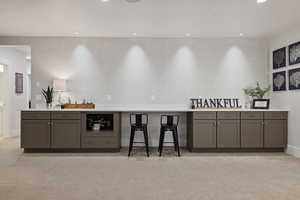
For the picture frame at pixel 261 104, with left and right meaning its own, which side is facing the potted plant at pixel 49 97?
right

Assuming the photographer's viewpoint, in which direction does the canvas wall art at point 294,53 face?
facing the viewer and to the left of the viewer

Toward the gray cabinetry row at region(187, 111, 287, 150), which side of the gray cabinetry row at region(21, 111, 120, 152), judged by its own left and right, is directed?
left

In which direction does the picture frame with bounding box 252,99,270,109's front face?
toward the camera

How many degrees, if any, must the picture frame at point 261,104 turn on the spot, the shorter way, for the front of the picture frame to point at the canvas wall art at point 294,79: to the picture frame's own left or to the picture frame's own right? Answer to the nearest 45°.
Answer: approximately 45° to the picture frame's own left

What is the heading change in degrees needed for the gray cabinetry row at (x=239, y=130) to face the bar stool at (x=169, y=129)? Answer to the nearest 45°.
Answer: approximately 45° to its right

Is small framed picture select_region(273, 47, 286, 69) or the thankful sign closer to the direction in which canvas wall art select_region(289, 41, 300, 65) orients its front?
the thankful sign

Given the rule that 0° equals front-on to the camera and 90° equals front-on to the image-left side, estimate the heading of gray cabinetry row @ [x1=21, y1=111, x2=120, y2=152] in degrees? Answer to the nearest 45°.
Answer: approximately 0°

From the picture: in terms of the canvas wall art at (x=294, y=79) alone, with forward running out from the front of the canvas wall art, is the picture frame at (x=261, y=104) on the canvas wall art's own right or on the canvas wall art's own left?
on the canvas wall art's own right

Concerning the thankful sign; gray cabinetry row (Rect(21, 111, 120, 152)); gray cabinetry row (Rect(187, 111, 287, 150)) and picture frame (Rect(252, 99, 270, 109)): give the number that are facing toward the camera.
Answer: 4

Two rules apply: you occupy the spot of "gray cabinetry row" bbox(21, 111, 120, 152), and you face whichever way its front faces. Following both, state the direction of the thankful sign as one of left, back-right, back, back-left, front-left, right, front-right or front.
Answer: left

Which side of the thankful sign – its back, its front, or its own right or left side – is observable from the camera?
front

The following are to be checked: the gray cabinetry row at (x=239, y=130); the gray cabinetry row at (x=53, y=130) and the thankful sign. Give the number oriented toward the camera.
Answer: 3
